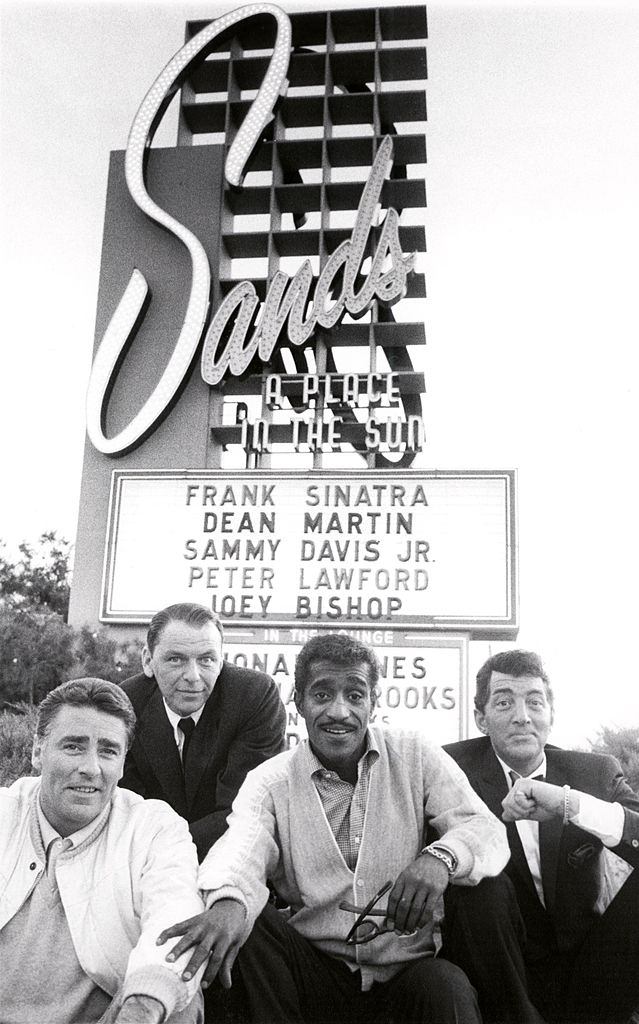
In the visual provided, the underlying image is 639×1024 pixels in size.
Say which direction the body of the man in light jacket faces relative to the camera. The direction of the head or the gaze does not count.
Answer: toward the camera

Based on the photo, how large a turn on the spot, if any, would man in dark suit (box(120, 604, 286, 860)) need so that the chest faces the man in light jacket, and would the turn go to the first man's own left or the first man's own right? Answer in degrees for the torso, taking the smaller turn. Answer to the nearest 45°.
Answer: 0° — they already face them

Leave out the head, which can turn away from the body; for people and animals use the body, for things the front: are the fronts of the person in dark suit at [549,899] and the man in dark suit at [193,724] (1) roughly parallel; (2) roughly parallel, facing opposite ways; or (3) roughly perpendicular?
roughly parallel

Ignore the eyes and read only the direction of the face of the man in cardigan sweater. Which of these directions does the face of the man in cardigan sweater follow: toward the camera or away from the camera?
toward the camera

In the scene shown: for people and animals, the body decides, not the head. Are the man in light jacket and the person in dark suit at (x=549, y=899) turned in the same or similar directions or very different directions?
same or similar directions

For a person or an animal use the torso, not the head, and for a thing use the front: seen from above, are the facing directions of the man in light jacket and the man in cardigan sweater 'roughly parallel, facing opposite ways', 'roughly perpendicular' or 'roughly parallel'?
roughly parallel

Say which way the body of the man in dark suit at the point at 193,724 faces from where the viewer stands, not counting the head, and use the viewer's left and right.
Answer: facing the viewer

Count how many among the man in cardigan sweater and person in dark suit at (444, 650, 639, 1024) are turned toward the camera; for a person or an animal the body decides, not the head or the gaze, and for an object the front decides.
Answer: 2

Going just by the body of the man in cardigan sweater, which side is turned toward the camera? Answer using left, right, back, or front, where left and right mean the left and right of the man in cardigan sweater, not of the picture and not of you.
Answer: front

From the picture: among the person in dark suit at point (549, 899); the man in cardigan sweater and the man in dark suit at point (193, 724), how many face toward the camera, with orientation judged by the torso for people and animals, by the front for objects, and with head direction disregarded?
3

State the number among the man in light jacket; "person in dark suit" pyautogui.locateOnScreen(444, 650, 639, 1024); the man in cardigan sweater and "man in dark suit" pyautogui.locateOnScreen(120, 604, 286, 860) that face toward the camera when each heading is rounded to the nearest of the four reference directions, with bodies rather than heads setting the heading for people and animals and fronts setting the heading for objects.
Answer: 4
